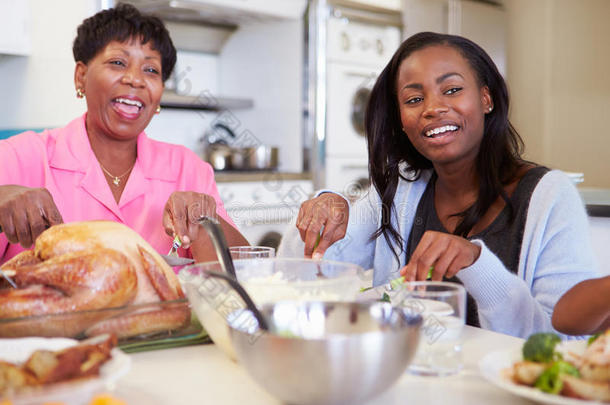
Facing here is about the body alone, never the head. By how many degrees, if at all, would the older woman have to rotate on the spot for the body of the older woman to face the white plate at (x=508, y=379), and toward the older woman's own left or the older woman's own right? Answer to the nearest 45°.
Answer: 0° — they already face it

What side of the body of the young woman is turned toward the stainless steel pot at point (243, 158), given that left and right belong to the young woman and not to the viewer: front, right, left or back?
right

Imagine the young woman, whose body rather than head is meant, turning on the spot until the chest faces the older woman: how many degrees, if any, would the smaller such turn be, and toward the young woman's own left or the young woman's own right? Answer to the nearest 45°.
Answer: approximately 45° to the young woman's own right

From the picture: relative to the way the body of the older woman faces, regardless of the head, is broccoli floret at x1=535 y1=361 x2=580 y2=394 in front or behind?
in front

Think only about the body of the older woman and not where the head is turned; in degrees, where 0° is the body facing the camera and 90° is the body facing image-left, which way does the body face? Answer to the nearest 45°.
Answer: approximately 0°

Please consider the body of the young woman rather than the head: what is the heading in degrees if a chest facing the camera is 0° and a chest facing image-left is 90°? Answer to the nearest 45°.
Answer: approximately 45°

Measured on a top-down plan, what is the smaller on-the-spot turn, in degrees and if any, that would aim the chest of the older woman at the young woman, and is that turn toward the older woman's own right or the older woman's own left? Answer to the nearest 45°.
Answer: approximately 45° to the older woman's own left

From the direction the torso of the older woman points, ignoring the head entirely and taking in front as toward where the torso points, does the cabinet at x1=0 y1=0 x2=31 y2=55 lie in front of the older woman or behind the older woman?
behind

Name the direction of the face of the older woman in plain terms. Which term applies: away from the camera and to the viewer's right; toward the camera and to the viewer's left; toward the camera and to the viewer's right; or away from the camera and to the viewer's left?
toward the camera and to the viewer's right
